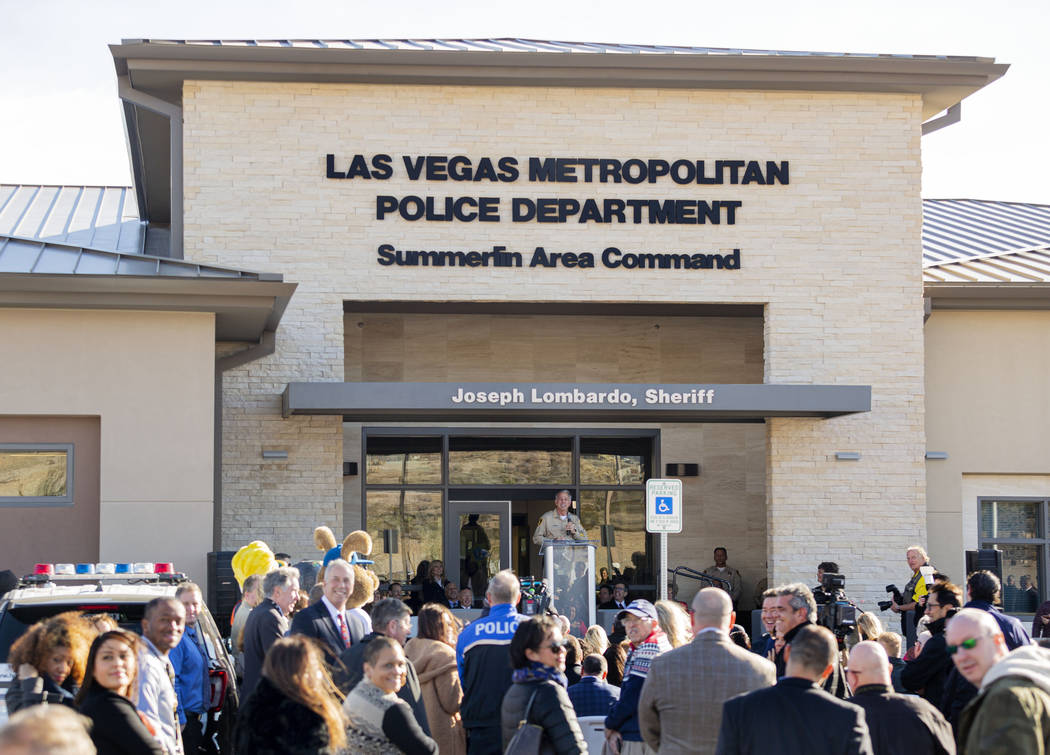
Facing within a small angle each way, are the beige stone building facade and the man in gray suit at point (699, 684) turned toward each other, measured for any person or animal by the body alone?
yes

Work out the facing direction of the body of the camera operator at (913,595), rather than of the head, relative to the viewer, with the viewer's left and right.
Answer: facing to the left of the viewer

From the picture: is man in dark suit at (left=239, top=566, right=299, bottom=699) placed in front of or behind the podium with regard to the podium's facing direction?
in front

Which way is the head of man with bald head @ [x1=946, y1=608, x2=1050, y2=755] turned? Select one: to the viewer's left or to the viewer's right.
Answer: to the viewer's left

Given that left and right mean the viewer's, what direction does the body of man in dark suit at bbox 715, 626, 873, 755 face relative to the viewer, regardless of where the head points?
facing away from the viewer

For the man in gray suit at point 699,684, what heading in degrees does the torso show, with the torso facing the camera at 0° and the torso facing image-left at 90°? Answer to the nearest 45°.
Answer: approximately 180°

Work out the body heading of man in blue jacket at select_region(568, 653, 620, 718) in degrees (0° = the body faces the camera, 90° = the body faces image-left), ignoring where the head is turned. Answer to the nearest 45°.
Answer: approximately 180°

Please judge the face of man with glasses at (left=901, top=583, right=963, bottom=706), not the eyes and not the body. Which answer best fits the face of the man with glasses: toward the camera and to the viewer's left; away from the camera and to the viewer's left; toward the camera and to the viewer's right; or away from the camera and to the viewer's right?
toward the camera and to the viewer's left

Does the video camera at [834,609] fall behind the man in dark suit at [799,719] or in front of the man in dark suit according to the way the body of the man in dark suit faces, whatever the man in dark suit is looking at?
in front

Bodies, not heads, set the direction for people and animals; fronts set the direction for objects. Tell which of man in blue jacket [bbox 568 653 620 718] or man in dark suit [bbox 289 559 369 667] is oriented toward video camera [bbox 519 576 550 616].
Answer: the man in blue jacket

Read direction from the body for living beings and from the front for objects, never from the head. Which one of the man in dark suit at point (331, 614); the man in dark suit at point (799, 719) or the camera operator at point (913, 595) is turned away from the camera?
the man in dark suit at point (799, 719)

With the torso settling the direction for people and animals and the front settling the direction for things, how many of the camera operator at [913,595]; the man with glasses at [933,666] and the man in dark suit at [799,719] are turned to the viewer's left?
2

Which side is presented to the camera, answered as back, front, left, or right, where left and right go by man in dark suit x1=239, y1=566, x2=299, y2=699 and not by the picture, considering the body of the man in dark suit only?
right

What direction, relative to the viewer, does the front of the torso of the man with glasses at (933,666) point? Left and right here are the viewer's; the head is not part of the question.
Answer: facing to the left of the viewer

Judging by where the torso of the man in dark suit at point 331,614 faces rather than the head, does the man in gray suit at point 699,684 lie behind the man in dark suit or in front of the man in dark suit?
in front
